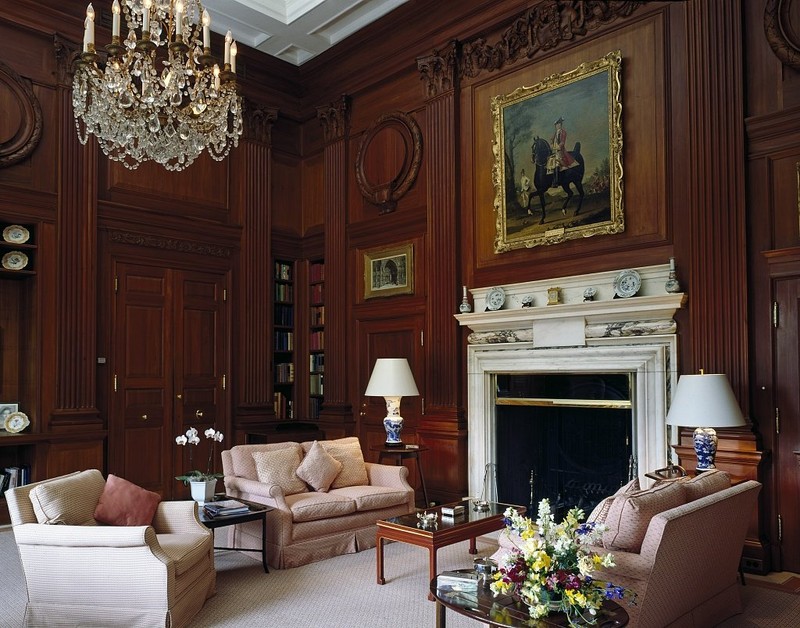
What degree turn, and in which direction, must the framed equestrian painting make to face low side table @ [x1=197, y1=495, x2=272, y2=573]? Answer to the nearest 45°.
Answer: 0° — it already faces it

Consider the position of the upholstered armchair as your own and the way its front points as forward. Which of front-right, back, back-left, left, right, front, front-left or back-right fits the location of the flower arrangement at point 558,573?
front-right

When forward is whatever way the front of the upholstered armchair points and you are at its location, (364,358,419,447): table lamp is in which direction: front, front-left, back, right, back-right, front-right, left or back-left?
front-left

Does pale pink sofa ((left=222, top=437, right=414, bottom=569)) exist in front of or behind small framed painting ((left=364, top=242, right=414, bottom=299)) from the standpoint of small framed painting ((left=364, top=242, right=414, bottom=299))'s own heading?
in front

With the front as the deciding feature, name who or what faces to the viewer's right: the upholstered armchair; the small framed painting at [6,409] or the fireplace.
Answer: the upholstered armchair

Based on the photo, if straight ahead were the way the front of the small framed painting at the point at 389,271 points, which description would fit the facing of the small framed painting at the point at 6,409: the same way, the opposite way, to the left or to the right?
to the left

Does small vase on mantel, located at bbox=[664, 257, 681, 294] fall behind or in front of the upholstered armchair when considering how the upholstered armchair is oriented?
in front

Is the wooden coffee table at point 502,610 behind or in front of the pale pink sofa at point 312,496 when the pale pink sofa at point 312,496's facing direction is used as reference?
in front

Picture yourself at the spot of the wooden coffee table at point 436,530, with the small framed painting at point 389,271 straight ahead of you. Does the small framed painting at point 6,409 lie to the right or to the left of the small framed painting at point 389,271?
left

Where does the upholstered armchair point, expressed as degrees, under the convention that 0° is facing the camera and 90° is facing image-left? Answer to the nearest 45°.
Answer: approximately 270°

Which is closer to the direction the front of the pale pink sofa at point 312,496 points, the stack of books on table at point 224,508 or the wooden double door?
the stack of books on table

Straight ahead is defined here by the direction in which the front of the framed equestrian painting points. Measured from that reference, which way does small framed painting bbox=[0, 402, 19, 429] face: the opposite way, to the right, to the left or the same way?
to the left

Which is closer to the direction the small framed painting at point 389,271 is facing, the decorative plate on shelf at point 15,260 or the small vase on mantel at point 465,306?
the decorative plate on shelf

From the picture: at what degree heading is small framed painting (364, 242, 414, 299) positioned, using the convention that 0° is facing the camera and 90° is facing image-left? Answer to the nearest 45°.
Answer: approximately 45°
